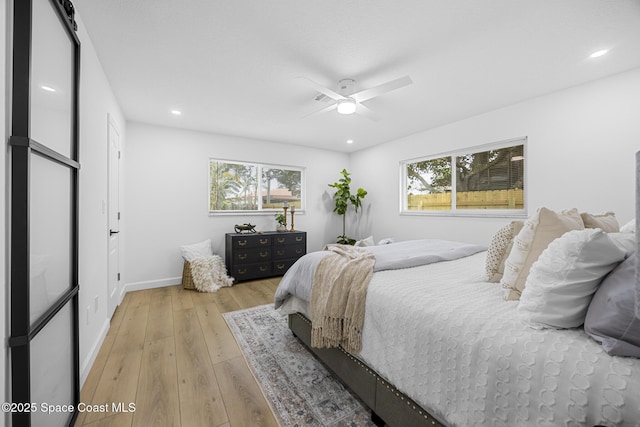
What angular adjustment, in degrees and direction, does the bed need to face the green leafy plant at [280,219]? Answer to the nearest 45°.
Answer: approximately 90° to its right

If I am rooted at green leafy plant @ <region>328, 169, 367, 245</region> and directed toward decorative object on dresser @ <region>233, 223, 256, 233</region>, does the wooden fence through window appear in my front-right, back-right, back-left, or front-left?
back-left

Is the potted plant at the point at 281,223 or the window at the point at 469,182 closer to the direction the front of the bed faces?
the potted plant

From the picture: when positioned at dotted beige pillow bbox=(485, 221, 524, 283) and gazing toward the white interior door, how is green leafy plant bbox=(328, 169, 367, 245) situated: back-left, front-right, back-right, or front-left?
front-right

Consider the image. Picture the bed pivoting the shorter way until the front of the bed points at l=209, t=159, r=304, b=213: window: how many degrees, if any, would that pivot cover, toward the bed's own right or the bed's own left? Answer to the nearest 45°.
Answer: approximately 90° to the bed's own right

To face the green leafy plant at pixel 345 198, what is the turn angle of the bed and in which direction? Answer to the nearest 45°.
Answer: approximately 90° to its right

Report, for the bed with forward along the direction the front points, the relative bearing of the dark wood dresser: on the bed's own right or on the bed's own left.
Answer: on the bed's own right

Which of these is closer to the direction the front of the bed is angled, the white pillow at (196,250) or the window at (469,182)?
the white pillow

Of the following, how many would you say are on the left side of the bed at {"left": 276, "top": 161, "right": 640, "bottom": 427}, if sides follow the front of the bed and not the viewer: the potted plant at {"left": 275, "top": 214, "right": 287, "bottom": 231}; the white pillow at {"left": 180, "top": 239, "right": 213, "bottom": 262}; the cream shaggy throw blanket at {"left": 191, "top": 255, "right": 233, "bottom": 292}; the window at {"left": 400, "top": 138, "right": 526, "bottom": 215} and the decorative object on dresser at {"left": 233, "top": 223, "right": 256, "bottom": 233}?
0

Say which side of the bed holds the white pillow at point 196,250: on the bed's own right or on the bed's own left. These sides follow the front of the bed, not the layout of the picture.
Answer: on the bed's own right

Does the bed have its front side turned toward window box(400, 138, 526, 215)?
no

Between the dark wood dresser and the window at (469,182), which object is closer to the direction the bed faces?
the dark wood dresser

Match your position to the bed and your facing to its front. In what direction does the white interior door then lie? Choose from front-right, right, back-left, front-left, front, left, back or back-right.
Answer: front-right

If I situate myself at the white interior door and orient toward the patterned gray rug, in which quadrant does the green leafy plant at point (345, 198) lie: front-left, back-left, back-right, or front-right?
front-left

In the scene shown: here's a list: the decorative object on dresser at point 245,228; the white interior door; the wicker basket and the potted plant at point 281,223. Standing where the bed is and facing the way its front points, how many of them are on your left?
0

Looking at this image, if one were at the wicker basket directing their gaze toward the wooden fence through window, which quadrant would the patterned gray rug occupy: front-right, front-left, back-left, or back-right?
front-right
